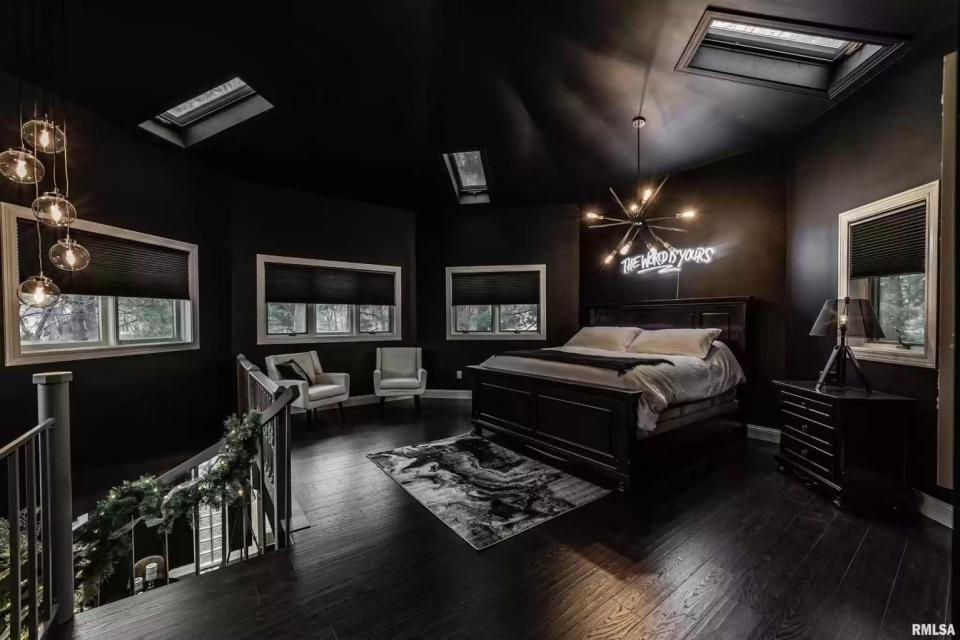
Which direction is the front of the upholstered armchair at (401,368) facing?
toward the camera

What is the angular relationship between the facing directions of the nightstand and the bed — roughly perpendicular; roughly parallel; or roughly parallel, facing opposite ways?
roughly parallel

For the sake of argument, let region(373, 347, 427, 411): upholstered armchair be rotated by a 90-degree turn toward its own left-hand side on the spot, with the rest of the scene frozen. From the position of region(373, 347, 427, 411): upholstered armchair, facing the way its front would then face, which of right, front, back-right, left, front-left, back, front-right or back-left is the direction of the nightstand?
front-right

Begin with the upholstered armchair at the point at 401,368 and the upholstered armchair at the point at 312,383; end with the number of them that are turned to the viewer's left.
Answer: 0

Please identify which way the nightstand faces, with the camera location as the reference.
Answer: facing the viewer and to the left of the viewer

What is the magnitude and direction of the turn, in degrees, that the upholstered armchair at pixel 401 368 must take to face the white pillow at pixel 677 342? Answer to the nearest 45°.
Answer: approximately 45° to its left

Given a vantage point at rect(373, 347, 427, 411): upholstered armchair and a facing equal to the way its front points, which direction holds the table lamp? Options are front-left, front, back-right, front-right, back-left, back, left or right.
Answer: front-left

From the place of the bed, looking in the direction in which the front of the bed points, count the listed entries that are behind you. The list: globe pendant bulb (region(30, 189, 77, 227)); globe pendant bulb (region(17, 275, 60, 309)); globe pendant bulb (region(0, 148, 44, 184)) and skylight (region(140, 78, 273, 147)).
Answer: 0

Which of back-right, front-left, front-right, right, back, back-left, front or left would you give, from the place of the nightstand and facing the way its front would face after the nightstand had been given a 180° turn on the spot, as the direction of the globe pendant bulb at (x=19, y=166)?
back

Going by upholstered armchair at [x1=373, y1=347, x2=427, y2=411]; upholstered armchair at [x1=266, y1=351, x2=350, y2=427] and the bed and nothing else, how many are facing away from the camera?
0

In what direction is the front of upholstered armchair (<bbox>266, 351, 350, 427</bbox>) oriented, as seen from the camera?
facing the viewer and to the right of the viewer

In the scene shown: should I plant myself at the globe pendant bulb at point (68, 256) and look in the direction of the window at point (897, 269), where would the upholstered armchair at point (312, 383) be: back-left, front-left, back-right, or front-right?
front-left

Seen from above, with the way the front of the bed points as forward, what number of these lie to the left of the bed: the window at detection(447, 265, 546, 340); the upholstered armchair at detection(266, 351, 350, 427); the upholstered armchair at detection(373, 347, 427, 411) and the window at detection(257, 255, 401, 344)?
0

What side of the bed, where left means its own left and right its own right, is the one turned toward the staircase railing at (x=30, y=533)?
front

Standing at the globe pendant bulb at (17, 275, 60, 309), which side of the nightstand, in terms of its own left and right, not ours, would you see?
front

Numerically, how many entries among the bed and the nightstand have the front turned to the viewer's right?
0
